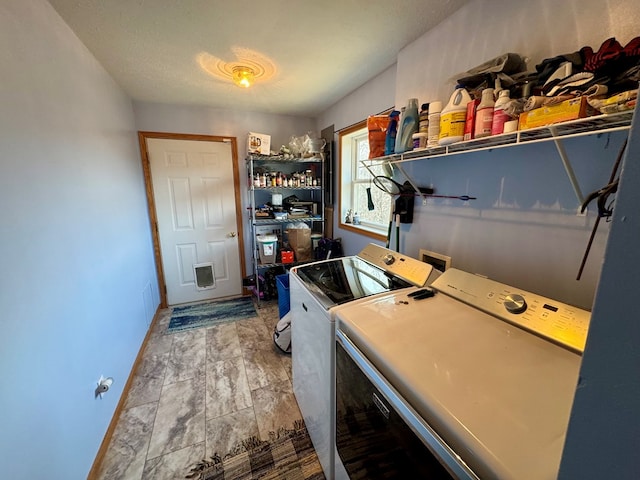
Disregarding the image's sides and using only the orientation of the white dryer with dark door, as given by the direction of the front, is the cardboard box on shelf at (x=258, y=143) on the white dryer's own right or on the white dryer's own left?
on the white dryer's own right

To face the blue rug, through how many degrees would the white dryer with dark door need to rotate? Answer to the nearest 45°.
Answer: approximately 45° to its right

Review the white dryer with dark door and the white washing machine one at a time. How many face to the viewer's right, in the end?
0

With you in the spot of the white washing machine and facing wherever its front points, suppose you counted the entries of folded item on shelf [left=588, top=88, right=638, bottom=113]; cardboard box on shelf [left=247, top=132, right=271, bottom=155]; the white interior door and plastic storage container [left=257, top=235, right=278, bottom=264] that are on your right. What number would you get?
3

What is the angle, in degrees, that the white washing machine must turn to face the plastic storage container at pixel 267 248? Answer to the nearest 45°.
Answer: approximately 90° to its right

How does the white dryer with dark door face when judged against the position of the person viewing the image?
facing the viewer and to the left of the viewer

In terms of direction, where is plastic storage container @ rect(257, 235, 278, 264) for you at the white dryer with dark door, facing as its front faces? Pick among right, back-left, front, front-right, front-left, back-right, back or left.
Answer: right

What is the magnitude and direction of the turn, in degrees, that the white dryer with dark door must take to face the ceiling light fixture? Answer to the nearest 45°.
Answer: approximately 90° to its right

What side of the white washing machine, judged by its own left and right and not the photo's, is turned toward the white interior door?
right

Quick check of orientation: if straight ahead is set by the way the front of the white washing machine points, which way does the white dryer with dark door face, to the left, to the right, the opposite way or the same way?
the same way
